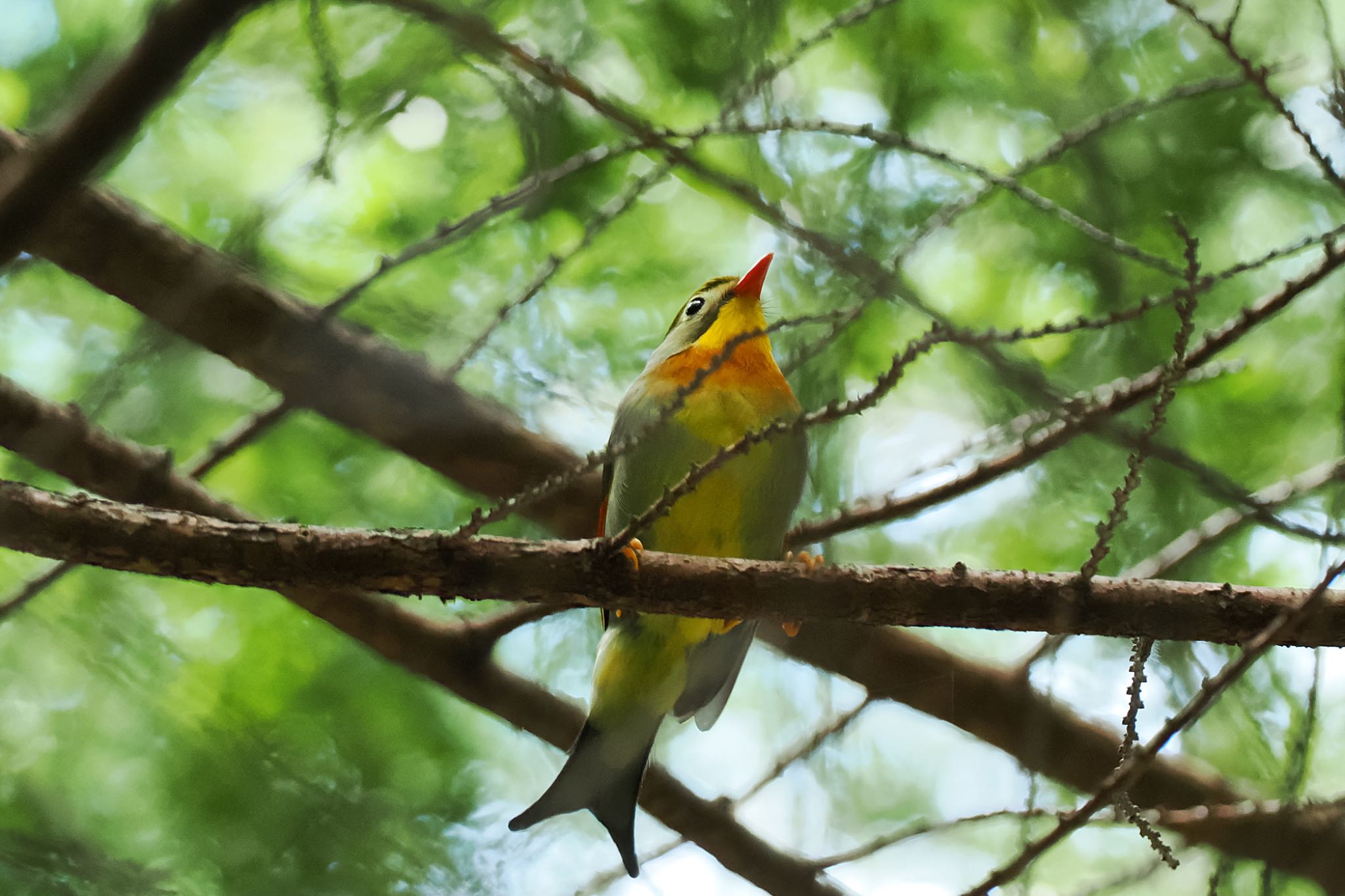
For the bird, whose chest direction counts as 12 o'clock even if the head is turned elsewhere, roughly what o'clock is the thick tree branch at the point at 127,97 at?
The thick tree branch is roughly at 2 o'clock from the bird.

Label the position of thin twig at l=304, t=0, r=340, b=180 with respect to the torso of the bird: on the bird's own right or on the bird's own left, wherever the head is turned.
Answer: on the bird's own right

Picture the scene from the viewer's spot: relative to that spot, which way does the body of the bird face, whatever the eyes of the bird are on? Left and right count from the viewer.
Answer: facing the viewer and to the right of the viewer
